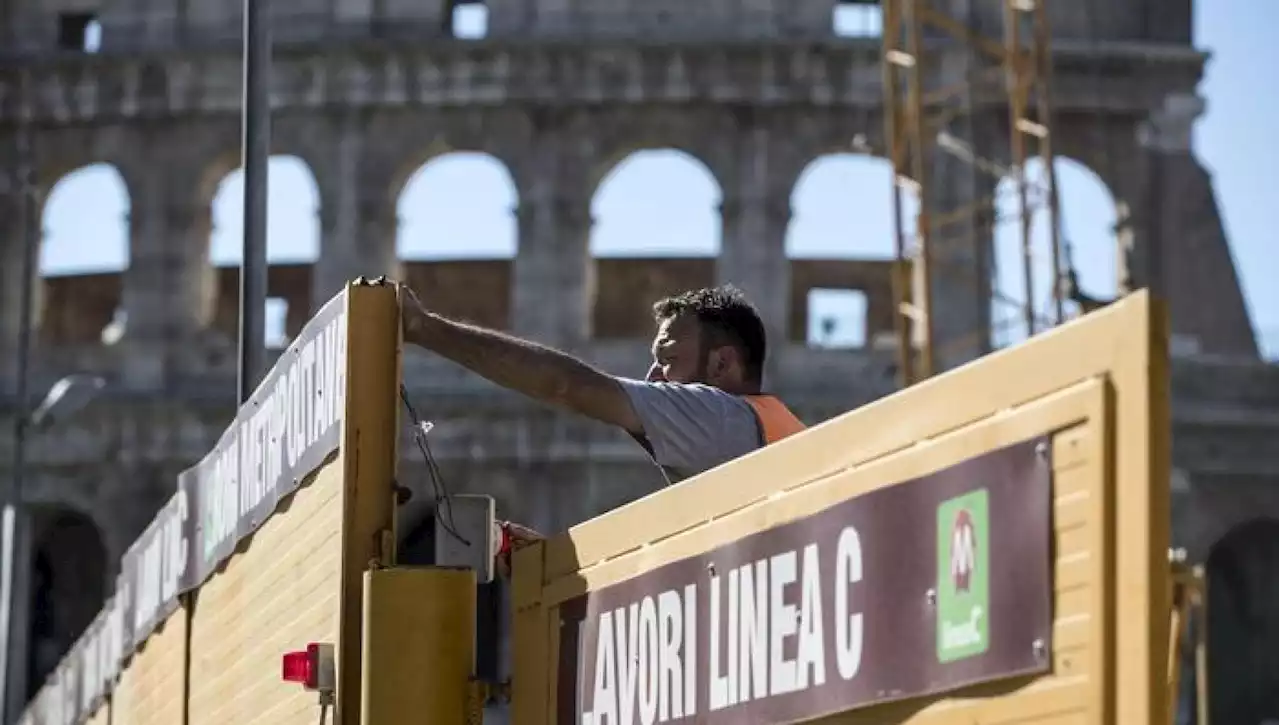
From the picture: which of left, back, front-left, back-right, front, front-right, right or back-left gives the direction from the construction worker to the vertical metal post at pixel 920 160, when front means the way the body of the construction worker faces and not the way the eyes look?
right

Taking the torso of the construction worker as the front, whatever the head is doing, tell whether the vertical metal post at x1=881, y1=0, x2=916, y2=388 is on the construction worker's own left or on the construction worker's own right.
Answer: on the construction worker's own right

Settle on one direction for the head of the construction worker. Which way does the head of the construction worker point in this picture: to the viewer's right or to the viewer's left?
to the viewer's left

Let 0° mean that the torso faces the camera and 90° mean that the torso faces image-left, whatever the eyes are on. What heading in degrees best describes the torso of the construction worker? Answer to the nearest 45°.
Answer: approximately 90°
